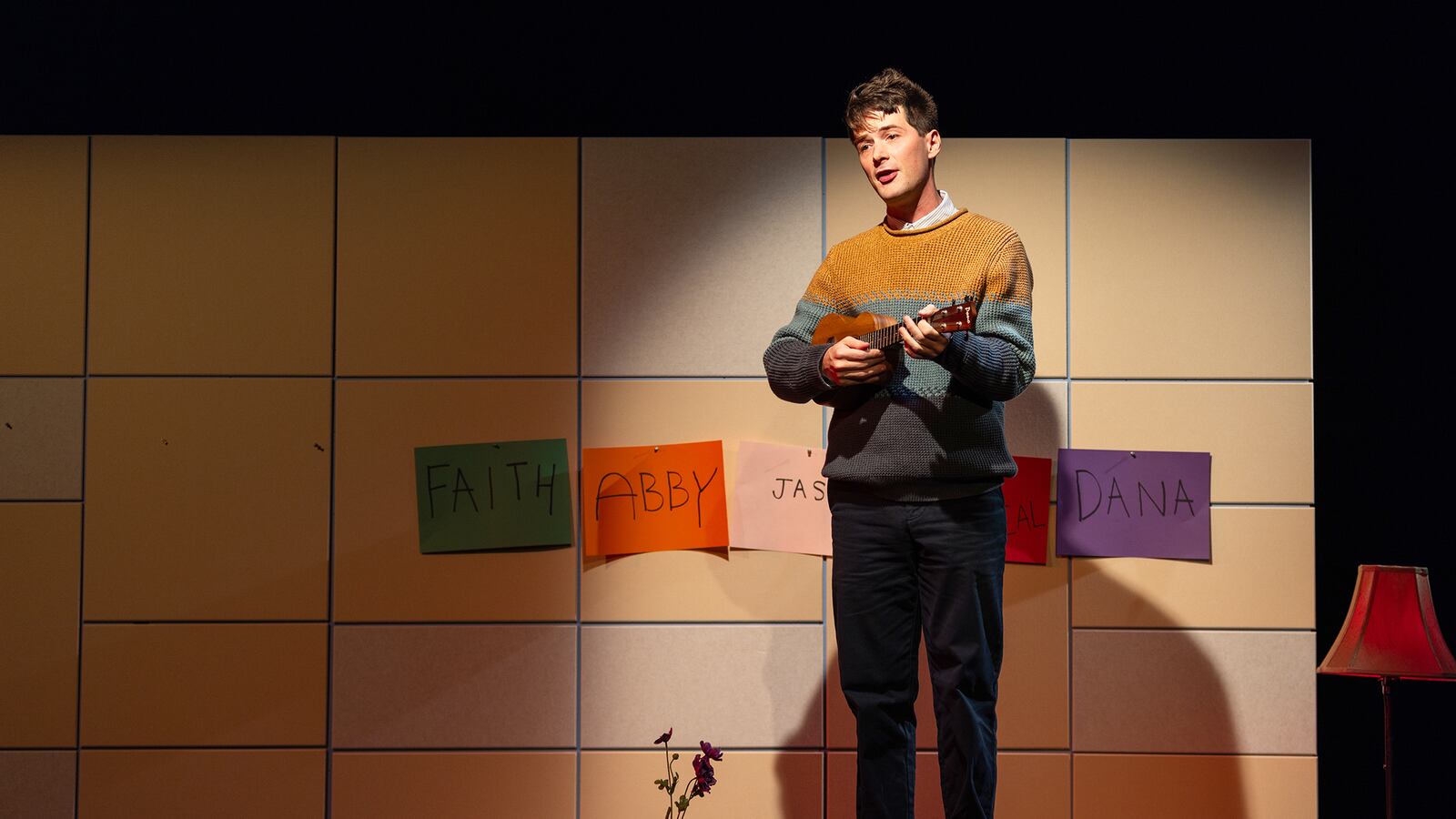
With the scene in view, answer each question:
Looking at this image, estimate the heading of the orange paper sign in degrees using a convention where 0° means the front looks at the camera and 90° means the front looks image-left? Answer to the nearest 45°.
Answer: approximately 0°

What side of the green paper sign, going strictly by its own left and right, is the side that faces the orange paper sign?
left

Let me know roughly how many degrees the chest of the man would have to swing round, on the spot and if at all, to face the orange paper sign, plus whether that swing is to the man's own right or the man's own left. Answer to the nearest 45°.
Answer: approximately 135° to the man's own right

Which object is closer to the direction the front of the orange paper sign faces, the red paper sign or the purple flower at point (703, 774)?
the purple flower

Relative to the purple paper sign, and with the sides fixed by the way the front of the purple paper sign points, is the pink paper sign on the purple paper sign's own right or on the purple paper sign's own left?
on the purple paper sign's own right

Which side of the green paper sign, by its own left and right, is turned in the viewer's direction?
front

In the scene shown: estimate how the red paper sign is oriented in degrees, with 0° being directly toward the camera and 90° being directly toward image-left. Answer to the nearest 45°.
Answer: approximately 0°
